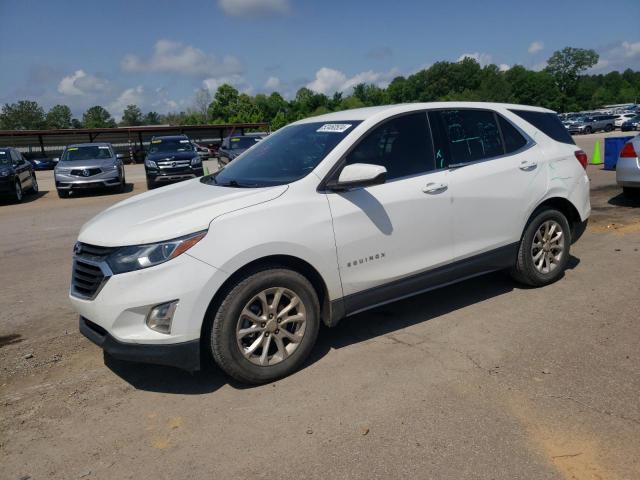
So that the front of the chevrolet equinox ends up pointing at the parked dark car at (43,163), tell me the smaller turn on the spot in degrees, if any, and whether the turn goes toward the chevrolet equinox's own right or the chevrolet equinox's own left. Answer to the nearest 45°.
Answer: approximately 90° to the chevrolet equinox's own right

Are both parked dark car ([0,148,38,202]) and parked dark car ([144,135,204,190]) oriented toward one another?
no

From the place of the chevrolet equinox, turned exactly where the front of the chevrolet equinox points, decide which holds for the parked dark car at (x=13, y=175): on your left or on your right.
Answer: on your right

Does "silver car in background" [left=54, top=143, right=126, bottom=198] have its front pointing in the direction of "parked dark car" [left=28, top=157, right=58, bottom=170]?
no

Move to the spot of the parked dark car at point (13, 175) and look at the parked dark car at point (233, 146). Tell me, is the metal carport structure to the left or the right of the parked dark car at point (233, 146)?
left

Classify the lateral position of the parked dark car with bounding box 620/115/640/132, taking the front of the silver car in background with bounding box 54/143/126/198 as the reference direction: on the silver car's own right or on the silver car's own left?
on the silver car's own left

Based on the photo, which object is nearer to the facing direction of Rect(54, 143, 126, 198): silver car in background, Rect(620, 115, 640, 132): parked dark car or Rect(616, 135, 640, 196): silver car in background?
the silver car in background

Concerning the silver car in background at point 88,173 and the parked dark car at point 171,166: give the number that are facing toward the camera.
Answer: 2

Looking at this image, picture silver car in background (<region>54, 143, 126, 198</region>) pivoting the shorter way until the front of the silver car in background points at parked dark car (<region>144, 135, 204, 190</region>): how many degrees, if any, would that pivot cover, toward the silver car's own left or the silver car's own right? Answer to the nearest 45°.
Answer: approximately 90° to the silver car's own left

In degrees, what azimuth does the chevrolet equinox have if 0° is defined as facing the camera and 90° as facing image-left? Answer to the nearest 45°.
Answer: approximately 45°

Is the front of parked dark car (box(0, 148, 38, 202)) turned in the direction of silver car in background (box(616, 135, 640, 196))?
no

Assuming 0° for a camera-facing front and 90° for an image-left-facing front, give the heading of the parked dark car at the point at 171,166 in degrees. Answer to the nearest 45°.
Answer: approximately 0°

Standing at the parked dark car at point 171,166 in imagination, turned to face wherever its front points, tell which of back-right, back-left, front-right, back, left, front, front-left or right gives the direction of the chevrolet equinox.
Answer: front

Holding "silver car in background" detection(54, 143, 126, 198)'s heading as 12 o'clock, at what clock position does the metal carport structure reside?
The metal carport structure is roughly at 6 o'clock from the silver car in background.

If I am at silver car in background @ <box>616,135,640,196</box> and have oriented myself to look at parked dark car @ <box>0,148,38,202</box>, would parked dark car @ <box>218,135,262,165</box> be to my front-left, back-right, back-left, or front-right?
front-right
